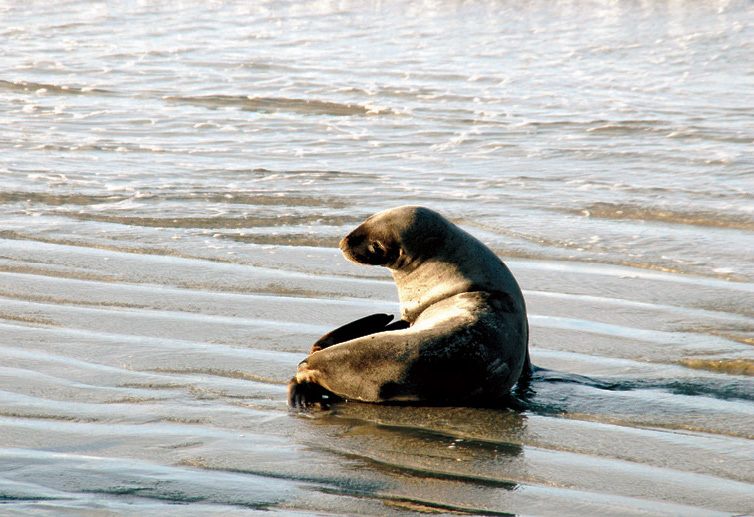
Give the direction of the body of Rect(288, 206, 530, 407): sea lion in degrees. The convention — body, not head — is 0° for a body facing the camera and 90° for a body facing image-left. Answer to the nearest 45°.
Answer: approximately 90°
